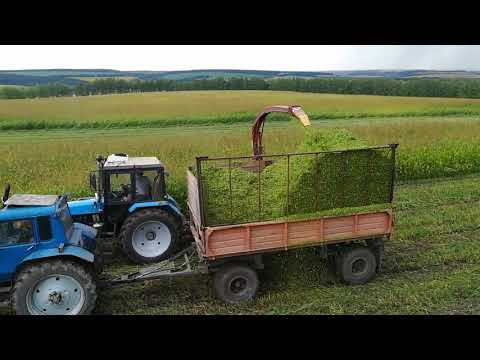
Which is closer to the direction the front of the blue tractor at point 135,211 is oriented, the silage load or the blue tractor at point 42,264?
the blue tractor

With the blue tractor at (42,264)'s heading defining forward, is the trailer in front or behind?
behind

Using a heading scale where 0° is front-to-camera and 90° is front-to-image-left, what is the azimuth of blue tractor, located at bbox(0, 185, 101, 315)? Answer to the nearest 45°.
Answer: approximately 90°

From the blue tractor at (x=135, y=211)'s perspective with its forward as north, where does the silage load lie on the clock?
The silage load is roughly at 7 o'clock from the blue tractor.

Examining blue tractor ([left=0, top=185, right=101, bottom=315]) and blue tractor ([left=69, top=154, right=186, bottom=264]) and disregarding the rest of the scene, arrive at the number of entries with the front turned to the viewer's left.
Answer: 2

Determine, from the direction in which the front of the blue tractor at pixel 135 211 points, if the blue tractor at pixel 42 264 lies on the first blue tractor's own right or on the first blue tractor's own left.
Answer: on the first blue tractor's own left

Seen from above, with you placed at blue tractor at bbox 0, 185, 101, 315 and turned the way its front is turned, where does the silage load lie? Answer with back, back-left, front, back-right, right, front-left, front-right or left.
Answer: back

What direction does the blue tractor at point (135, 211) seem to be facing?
to the viewer's left
